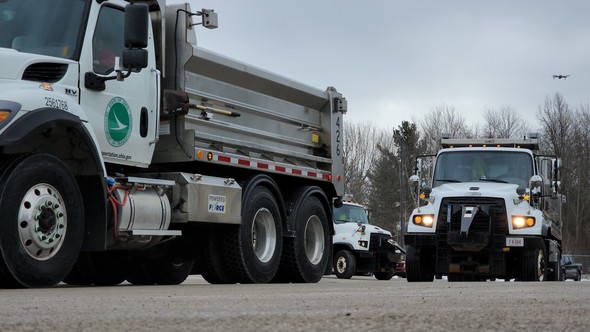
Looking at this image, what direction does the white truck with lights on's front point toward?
toward the camera

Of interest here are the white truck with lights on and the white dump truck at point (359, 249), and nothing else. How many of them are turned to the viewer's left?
0

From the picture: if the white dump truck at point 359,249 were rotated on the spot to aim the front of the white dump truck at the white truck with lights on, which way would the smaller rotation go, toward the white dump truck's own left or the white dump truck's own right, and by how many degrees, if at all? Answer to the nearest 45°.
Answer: approximately 45° to the white dump truck's own right

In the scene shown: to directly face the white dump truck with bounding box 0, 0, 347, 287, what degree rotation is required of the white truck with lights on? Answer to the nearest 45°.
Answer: approximately 45° to its right

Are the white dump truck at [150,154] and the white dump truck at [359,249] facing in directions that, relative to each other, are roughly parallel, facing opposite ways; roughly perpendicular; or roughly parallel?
roughly perpendicular

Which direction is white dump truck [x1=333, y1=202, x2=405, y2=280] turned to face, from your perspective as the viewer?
facing the viewer and to the right of the viewer

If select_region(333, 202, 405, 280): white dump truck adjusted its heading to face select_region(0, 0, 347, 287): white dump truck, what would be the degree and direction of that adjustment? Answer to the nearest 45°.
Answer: approximately 45° to its right

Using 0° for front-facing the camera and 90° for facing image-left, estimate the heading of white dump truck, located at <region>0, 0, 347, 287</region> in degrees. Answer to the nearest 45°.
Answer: approximately 45°

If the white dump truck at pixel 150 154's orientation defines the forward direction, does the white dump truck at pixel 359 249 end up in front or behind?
behind

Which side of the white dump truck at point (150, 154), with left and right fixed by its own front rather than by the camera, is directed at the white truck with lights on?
back
